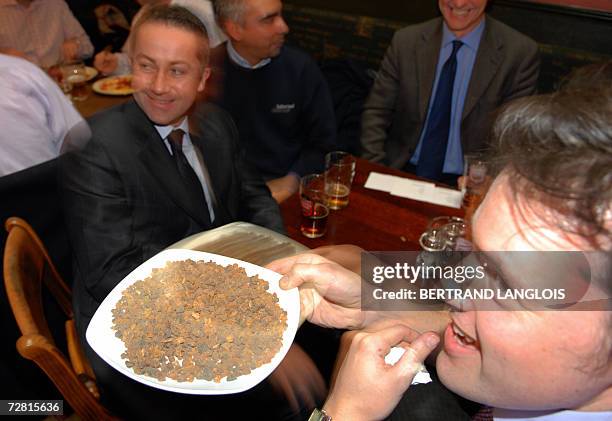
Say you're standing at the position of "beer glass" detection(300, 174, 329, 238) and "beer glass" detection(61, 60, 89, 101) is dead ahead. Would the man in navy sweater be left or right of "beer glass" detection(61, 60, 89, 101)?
right

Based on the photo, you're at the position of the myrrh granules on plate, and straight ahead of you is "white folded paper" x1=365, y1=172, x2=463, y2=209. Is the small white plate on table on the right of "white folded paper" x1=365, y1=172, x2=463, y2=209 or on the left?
left

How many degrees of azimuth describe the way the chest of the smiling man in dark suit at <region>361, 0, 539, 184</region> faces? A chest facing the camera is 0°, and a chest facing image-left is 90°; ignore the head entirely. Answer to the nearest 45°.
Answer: approximately 0°

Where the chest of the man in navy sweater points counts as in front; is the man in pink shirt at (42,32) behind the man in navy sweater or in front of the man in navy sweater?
behind

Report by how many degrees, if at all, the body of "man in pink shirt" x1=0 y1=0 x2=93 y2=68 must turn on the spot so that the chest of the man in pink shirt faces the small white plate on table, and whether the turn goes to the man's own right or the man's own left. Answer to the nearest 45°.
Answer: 0° — they already face it

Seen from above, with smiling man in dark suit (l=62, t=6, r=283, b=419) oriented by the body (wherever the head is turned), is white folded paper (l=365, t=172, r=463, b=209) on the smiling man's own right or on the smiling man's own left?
on the smiling man's own left

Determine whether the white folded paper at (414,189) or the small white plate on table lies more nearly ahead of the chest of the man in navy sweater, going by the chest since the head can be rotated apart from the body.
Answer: the white folded paper

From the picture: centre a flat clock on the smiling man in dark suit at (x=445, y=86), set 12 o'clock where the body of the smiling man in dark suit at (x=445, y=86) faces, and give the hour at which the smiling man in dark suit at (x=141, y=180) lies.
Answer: the smiling man in dark suit at (x=141, y=180) is roughly at 1 o'clock from the smiling man in dark suit at (x=445, y=86).

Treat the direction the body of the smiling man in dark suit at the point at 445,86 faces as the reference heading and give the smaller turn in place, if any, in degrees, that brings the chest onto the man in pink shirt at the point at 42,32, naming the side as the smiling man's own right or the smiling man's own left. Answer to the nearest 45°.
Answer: approximately 90° to the smiling man's own right

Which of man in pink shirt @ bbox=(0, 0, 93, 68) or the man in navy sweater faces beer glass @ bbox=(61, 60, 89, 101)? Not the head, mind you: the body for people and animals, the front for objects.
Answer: the man in pink shirt

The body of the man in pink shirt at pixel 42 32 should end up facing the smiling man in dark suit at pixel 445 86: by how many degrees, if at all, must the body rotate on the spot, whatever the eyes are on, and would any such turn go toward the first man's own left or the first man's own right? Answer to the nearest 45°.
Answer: approximately 45° to the first man's own left
